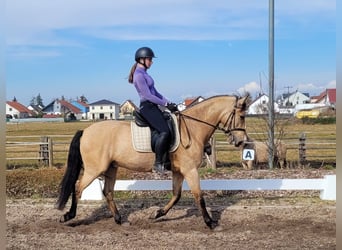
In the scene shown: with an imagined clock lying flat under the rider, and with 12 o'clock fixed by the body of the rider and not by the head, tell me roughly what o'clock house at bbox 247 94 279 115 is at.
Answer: The house is roughly at 10 o'clock from the rider.

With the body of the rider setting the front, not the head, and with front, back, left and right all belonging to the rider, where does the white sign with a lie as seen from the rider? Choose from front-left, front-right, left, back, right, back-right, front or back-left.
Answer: front-left

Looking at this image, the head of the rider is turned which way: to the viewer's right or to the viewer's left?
to the viewer's right

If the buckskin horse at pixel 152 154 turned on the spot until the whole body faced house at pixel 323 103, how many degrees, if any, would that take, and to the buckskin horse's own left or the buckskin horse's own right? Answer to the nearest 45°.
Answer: approximately 45° to the buckskin horse's own left

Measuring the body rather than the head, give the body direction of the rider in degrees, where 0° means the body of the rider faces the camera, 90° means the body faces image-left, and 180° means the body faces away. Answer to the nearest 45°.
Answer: approximately 270°

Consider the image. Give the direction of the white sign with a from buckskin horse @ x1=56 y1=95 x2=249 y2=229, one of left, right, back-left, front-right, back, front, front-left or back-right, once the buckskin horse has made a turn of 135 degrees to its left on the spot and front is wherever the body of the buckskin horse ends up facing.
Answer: right

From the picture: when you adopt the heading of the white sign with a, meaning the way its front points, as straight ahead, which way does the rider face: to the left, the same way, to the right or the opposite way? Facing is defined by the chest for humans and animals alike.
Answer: to the left

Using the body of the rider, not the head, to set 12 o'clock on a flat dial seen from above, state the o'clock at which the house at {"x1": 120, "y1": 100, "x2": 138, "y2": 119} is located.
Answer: The house is roughly at 9 o'clock from the rider.

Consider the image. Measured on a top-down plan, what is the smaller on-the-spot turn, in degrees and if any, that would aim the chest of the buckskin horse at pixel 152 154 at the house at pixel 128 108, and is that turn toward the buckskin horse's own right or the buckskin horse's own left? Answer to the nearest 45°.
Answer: approximately 90° to the buckskin horse's own left

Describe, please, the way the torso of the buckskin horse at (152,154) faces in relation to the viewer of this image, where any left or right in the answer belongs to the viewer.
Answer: facing to the right of the viewer

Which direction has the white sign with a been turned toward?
toward the camera

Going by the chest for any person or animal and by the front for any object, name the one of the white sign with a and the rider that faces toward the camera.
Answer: the white sign with a

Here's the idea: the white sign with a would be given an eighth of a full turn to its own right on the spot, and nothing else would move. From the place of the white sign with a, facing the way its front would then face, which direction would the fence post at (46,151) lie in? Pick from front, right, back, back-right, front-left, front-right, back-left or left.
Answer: right

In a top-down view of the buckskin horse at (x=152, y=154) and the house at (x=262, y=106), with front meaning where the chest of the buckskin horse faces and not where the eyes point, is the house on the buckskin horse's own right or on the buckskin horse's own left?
on the buckskin horse's own left

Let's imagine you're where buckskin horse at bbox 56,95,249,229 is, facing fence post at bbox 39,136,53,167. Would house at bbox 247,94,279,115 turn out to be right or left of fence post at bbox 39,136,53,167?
right
